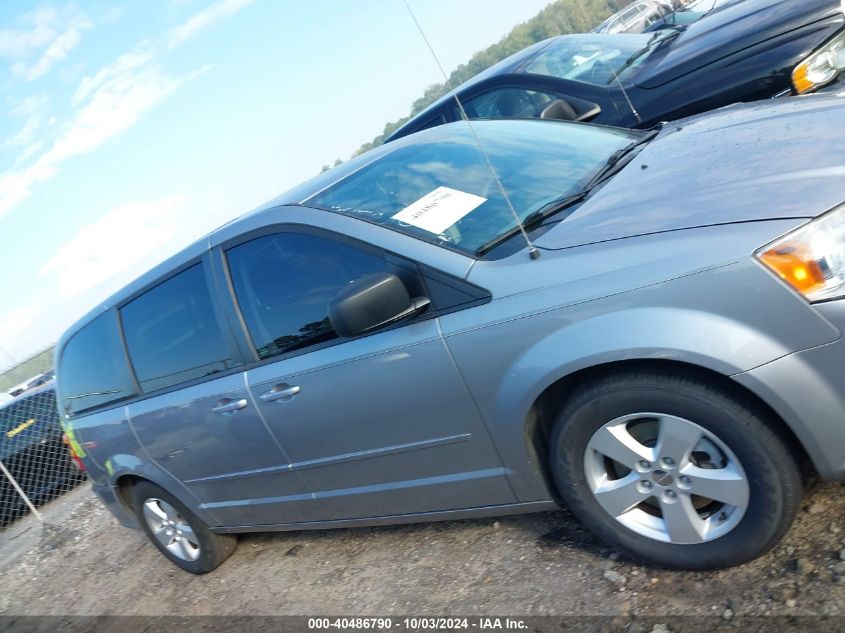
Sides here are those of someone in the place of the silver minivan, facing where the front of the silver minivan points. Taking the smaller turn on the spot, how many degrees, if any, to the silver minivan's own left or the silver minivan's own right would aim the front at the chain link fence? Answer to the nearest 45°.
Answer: approximately 180°

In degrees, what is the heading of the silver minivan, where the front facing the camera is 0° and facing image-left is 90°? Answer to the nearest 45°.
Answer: approximately 315°
